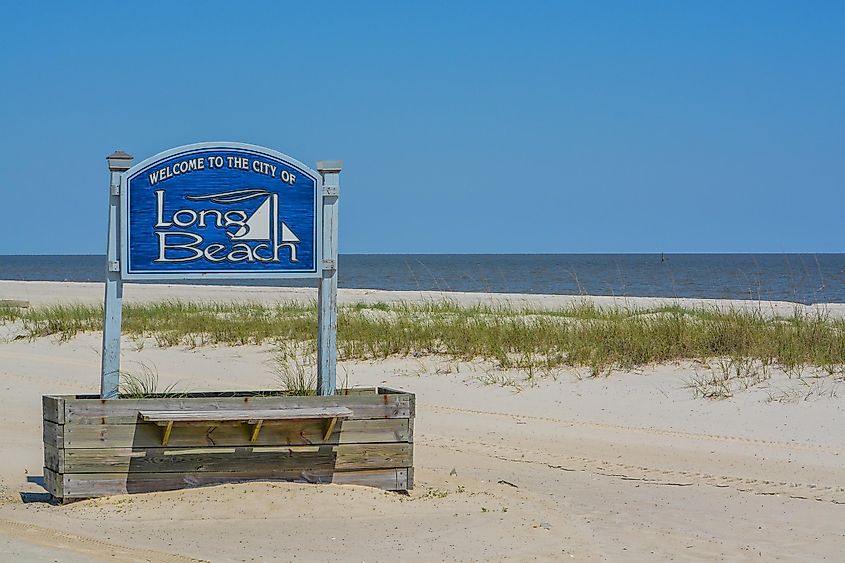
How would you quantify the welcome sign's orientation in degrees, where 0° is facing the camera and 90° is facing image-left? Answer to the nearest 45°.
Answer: approximately 0°
